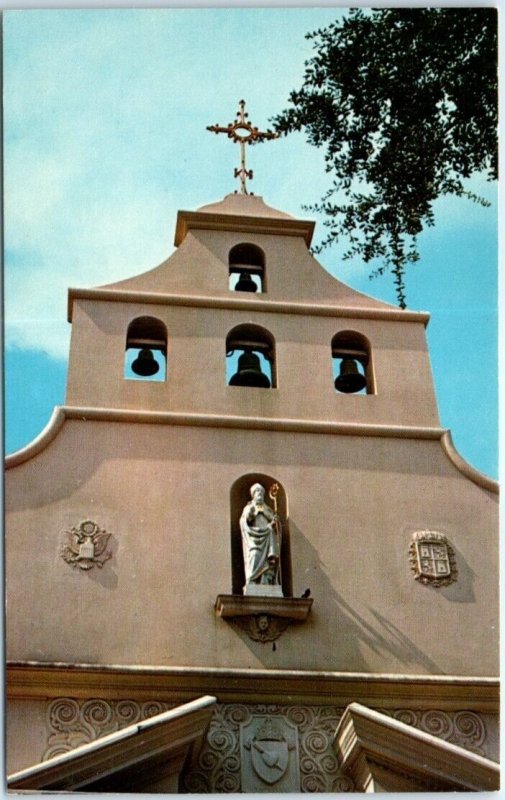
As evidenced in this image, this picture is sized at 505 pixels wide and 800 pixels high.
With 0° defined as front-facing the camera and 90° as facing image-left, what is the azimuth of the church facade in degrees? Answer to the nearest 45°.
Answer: approximately 0°

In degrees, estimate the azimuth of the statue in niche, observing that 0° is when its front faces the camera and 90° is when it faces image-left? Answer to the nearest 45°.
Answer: approximately 0°
